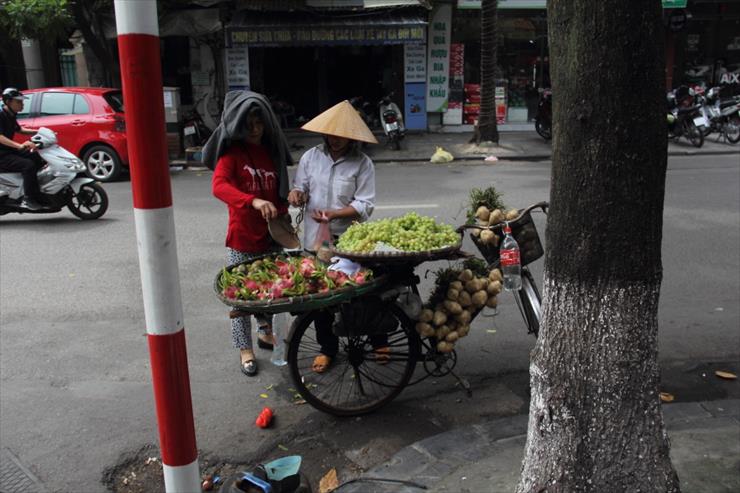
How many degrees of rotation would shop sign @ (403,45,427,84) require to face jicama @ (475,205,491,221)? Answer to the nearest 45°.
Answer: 0° — it already faces it

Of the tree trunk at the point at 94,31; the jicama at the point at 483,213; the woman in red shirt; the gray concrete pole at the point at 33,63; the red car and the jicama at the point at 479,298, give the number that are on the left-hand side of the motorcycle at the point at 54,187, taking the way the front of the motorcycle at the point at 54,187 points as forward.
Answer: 3

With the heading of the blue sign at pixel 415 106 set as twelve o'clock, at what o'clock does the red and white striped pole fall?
The red and white striped pole is roughly at 12 o'clock from the blue sign.

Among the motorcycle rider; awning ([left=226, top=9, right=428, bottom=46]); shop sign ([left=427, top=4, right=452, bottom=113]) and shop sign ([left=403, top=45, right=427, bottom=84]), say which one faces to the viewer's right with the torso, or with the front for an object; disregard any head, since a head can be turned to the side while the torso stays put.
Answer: the motorcycle rider

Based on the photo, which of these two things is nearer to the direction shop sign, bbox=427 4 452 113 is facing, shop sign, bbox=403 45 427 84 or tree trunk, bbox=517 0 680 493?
the tree trunk

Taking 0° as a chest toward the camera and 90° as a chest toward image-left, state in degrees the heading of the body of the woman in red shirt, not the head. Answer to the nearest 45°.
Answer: approximately 315°

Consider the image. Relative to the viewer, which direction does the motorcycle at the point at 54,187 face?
to the viewer's right

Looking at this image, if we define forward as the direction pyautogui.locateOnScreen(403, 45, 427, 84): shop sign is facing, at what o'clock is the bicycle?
The bicycle is roughly at 12 o'clock from the shop sign.

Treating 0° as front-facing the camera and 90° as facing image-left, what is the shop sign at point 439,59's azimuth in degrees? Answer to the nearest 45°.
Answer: approximately 0°
